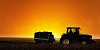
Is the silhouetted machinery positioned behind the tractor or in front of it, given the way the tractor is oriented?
behind

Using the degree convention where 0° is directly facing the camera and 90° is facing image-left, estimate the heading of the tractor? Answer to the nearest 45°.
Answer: approximately 270°
